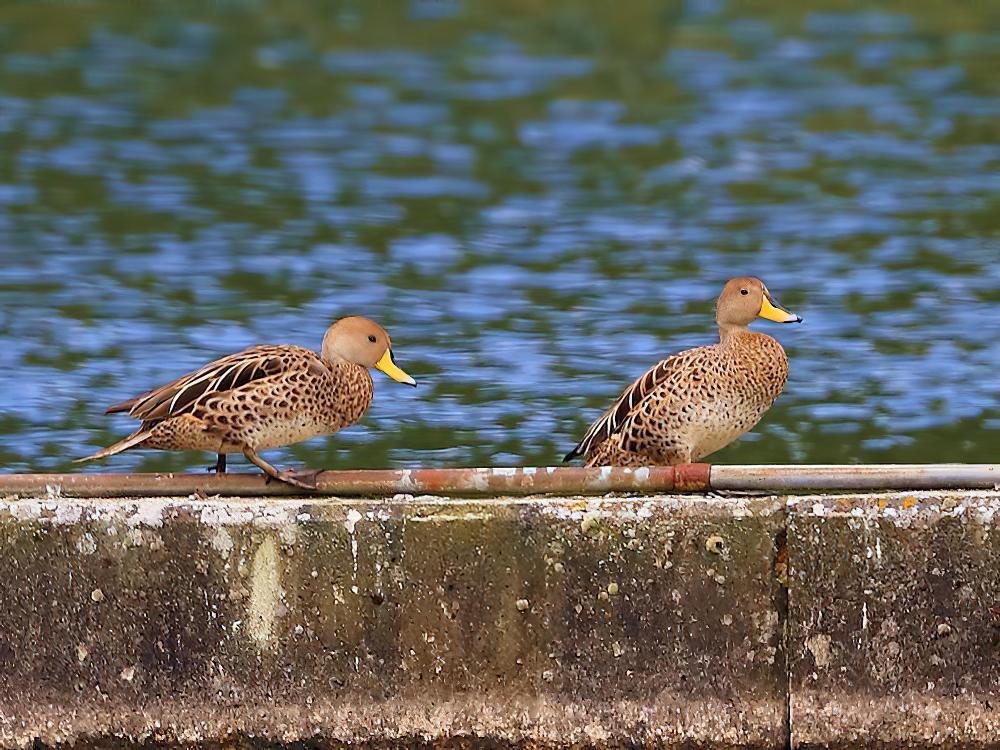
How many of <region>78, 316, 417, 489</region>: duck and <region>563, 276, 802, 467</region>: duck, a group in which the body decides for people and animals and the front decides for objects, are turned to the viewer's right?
2

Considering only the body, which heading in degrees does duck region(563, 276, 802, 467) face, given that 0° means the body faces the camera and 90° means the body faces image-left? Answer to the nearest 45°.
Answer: approximately 270°

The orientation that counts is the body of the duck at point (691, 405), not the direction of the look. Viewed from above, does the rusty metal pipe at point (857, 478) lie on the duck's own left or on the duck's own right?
on the duck's own right

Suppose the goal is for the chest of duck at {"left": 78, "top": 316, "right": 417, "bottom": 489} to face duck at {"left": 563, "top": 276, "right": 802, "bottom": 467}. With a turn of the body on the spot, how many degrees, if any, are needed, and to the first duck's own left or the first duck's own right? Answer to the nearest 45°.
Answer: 0° — it already faces it

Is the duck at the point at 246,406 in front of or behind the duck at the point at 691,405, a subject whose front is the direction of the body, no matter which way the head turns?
behind

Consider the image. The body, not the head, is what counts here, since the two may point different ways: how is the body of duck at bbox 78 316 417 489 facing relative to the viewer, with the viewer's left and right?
facing to the right of the viewer
